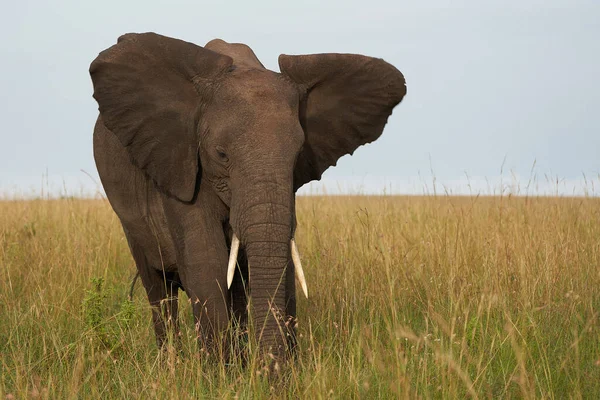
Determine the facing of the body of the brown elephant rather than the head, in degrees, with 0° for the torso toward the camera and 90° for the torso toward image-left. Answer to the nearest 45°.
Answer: approximately 315°
